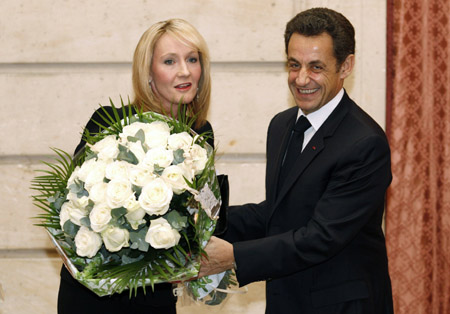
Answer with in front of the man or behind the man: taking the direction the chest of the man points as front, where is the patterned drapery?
behind

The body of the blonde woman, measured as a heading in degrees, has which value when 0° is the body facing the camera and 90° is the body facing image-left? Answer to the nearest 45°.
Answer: approximately 315°

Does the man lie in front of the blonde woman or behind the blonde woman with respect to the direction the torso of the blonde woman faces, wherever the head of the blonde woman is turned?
in front

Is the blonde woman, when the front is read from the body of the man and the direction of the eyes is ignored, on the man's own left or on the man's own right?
on the man's own right

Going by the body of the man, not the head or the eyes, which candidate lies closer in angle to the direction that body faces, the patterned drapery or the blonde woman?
the blonde woman

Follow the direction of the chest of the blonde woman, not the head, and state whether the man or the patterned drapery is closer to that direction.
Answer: the man

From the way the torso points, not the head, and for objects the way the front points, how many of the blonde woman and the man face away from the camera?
0

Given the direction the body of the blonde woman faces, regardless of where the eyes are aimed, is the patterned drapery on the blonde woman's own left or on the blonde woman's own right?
on the blonde woman's own left

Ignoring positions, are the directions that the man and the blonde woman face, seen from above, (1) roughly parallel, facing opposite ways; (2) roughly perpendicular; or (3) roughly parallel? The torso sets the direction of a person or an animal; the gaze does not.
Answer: roughly perpendicular
